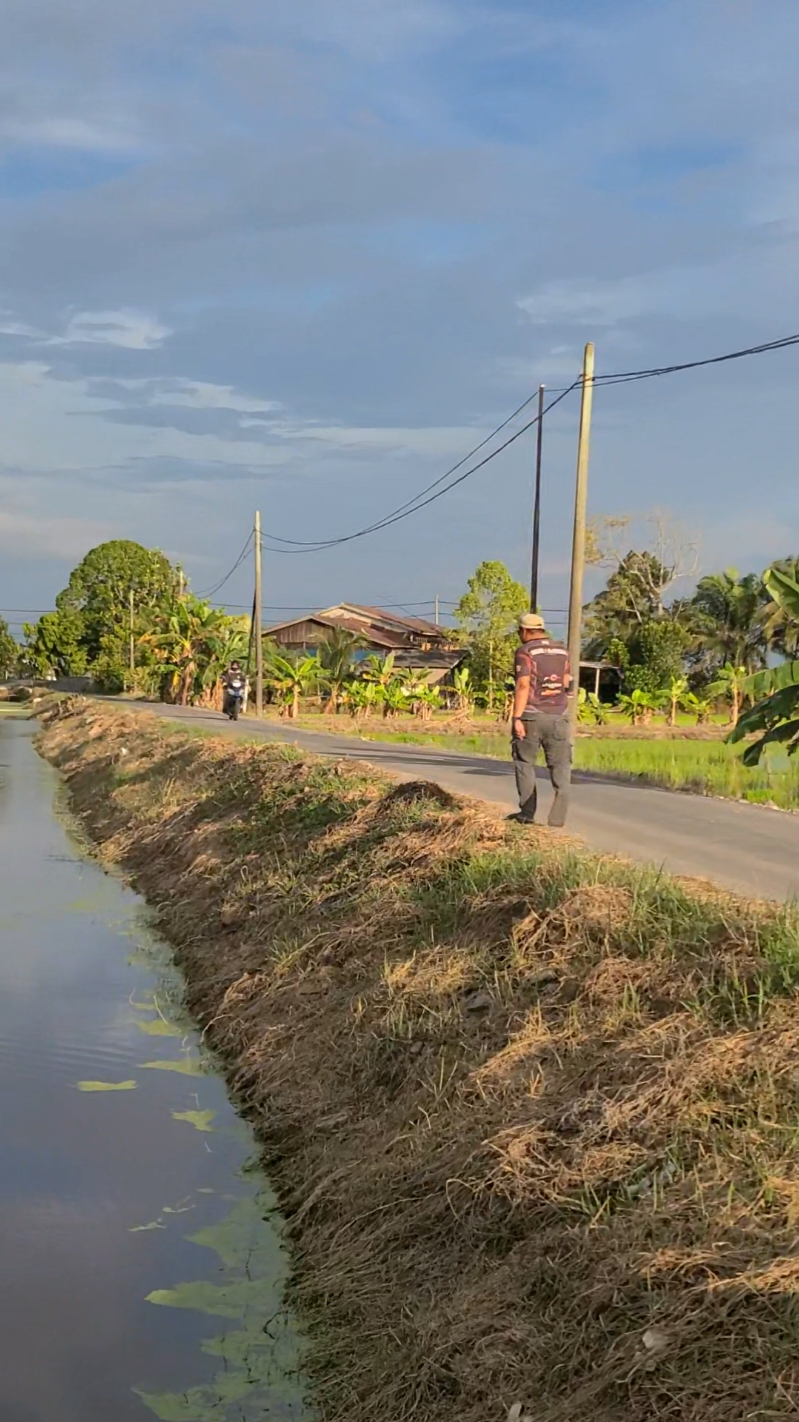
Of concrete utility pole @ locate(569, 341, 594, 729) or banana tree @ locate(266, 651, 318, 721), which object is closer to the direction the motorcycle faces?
the concrete utility pole

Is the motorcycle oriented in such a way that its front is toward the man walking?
yes

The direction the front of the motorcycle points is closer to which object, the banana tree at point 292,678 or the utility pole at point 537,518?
the utility pole

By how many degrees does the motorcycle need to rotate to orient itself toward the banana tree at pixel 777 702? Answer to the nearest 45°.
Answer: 0° — it already faces it

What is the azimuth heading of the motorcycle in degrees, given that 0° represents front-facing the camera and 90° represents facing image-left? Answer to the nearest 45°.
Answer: approximately 0°
